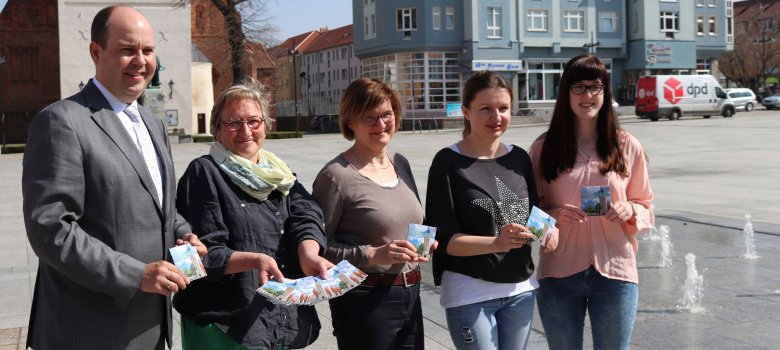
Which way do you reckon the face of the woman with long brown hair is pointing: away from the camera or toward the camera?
toward the camera

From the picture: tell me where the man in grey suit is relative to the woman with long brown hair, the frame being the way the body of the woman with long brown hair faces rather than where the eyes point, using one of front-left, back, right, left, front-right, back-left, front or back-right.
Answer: front-right

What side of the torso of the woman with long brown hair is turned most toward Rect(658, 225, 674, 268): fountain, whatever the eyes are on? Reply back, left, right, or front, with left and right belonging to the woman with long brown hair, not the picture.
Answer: back

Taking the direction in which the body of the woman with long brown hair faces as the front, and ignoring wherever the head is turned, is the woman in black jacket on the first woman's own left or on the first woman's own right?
on the first woman's own right

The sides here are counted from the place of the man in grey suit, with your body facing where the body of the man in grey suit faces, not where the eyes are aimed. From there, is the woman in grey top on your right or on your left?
on your left

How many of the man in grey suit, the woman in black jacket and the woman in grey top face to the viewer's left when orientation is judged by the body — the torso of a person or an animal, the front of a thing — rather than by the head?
0

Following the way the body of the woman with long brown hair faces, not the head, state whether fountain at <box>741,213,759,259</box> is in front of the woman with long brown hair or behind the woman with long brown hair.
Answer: behind

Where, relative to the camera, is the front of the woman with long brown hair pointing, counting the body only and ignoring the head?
toward the camera

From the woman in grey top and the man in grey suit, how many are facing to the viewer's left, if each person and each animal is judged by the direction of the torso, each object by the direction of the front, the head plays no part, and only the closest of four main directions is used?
0

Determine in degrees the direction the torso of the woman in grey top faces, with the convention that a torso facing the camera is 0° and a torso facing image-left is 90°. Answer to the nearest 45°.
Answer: approximately 315°

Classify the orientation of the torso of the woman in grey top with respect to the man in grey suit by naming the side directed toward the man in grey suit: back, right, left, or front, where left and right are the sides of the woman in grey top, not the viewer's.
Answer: right

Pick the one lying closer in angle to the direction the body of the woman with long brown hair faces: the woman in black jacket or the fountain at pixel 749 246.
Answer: the woman in black jacket

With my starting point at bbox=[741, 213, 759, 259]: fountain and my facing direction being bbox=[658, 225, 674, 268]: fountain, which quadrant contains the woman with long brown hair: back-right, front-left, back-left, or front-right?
front-left

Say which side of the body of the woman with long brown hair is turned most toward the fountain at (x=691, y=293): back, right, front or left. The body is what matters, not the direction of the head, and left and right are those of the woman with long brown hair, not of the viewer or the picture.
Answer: back

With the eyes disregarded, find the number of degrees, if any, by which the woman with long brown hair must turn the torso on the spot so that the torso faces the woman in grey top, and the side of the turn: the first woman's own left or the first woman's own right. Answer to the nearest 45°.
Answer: approximately 45° to the first woman's own right

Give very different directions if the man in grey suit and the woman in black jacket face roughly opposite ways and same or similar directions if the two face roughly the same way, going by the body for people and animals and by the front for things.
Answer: same or similar directions
